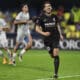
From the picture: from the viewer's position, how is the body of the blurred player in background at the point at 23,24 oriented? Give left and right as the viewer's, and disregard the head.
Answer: facing the viewer and to the right of the viewer
